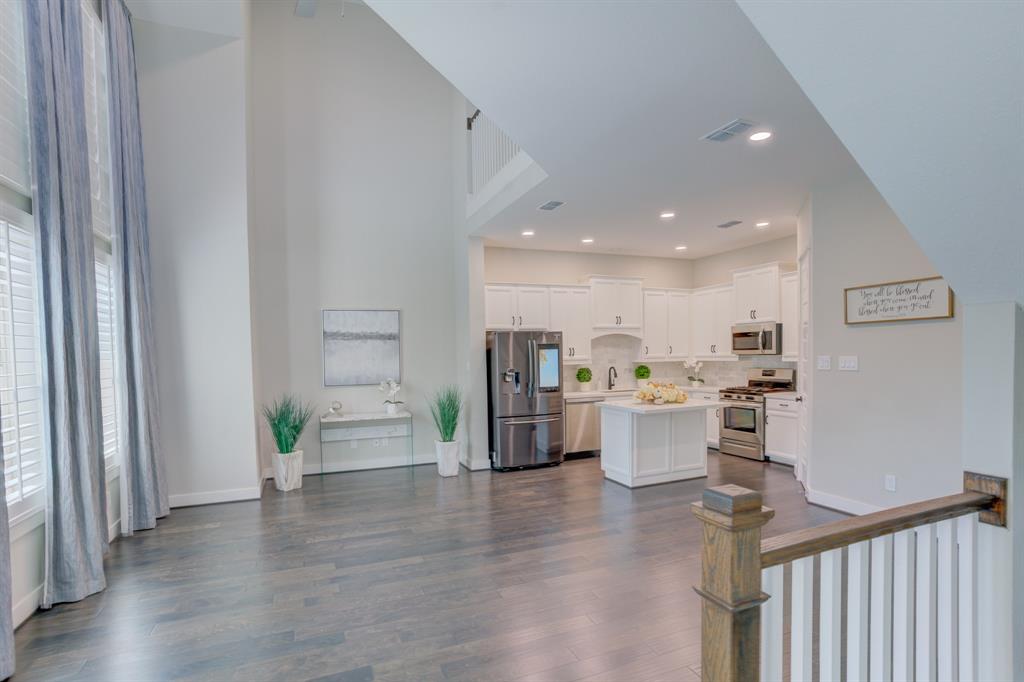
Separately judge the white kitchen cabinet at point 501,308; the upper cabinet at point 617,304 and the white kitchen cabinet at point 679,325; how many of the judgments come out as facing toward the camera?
3

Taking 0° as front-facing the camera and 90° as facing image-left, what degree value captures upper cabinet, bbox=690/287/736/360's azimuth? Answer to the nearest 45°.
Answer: approximately 45°

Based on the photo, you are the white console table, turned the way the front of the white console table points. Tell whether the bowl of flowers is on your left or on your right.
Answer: on your left

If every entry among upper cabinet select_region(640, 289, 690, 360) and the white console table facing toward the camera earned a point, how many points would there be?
2

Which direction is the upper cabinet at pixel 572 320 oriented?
toward the camera

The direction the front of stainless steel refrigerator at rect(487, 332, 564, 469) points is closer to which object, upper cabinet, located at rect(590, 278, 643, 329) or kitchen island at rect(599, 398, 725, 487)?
the kitchen island

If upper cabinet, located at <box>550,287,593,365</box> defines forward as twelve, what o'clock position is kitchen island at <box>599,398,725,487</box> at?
The kitchen island is roughly at 11 o'clock from the upper cabinet.

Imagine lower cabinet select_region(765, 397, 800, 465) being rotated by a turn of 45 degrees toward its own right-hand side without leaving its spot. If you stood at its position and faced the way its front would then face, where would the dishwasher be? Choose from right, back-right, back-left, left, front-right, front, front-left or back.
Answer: front

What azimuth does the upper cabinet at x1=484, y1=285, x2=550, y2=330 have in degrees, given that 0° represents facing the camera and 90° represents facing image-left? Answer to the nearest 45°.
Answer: approximately 0°

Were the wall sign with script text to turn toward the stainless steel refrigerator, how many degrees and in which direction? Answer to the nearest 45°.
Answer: approximately 45° to its right

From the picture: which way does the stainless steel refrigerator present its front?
toward the camera

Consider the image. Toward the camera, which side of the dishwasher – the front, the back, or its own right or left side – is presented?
front

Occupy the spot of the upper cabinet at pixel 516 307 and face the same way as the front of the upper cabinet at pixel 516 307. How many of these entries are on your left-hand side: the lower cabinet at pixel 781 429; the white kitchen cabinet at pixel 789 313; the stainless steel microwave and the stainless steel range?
4

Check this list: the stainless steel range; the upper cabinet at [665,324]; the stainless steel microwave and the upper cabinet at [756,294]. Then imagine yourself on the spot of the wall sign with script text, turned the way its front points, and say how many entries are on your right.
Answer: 4
